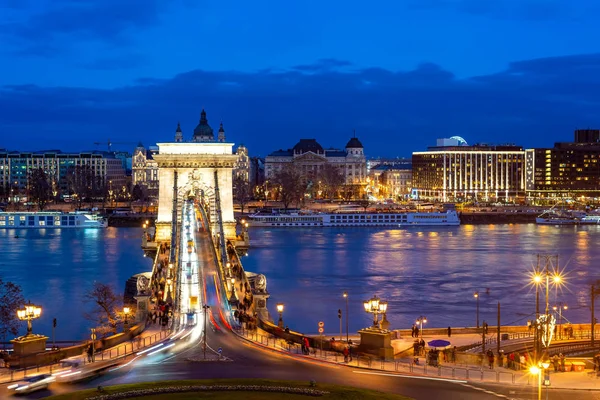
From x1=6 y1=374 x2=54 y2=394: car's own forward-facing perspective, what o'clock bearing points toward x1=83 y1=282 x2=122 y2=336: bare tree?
The bare tree is roughly at 5 o'clock from the car.

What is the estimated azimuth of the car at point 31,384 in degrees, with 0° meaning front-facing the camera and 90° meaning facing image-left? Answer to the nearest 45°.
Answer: approximately 45°
